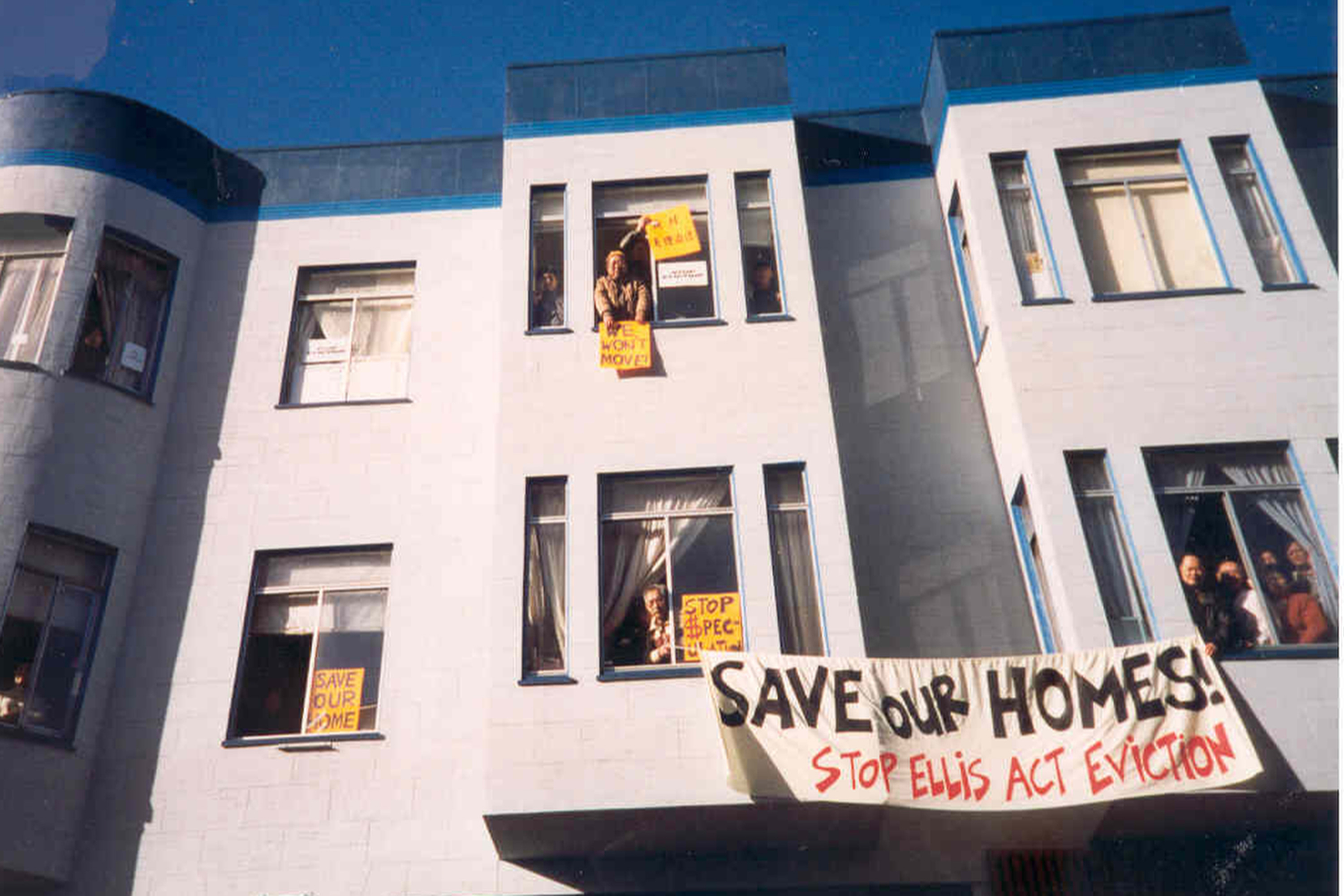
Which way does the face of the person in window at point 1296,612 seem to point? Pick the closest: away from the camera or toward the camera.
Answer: toward the camera

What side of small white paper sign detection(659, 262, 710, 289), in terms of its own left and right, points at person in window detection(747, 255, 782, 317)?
left

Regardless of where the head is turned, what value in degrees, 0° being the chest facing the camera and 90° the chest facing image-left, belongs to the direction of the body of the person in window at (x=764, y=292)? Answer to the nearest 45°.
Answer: approximately 0°

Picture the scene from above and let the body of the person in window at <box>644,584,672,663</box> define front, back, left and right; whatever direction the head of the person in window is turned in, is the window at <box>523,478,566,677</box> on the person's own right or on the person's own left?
on the person's own right

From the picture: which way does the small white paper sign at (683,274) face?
toward the camera

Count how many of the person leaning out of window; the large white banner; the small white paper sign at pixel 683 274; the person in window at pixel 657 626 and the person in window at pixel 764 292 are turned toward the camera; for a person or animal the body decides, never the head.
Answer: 5

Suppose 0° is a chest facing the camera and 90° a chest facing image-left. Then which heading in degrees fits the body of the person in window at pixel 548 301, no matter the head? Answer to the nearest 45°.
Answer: approximately 0°

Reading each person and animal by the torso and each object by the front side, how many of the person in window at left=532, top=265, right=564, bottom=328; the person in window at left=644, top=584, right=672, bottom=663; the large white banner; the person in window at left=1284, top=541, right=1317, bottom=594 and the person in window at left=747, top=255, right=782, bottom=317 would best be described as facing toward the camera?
5

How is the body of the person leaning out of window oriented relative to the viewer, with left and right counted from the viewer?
facing the viewer
